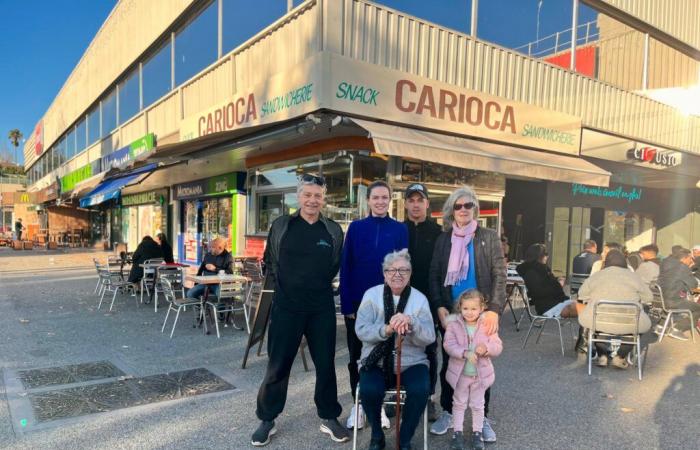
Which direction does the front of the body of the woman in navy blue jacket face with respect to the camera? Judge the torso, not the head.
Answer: toward the camera

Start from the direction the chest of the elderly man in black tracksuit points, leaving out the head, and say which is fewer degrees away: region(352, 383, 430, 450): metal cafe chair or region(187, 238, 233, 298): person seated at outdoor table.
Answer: the metal cafe chair

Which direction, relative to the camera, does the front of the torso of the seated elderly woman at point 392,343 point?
toward the camera

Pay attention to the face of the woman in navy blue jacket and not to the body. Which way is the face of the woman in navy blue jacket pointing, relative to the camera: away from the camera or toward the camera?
toward the camera

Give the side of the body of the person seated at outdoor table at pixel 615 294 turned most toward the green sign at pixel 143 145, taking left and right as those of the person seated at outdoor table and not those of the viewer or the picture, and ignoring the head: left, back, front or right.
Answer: left

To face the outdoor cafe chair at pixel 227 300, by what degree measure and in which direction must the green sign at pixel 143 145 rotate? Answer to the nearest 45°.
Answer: approximately 45° to its left

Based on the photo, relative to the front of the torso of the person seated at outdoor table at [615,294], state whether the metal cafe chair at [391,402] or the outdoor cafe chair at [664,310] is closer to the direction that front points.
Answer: the outdoor cafe chair

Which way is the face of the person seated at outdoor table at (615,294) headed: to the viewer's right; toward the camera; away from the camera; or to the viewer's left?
away from the camera

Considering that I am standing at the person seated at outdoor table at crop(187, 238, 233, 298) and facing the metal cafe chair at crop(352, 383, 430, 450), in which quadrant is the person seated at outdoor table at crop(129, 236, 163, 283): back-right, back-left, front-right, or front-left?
back-right

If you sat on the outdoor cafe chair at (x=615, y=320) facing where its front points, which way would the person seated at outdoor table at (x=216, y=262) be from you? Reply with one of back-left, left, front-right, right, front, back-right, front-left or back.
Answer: left

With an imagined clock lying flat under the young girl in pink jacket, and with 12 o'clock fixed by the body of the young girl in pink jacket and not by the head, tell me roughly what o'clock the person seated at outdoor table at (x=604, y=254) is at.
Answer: The person seated at outdoor table is roughly at 7 o'clock from the young girl in pink jacket.

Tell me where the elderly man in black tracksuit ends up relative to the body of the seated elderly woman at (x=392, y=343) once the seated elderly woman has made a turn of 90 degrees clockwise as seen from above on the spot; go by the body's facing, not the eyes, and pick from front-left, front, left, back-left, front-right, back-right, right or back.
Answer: front

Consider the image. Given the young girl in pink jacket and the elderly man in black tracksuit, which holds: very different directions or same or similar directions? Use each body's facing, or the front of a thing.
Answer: same or similar directions

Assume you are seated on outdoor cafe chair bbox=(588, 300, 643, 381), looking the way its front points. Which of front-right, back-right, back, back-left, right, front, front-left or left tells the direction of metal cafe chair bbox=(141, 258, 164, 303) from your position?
left

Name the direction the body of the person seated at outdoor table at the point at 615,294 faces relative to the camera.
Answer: away from the camera

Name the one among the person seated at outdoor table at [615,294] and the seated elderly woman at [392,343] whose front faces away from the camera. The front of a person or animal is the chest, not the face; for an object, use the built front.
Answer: the person seated at outdoor table

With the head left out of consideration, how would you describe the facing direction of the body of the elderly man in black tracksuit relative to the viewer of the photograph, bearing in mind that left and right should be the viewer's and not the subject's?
facing the viewer
